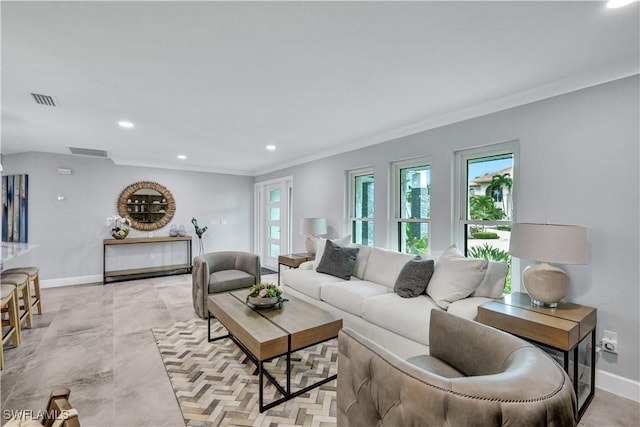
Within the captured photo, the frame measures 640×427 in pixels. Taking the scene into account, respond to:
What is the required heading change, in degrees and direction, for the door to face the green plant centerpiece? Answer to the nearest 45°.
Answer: approximately 45° to its left

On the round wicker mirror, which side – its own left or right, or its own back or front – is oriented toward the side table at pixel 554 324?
front

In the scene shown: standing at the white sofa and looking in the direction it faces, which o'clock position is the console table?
The console table is roughly at 2 o'clock from the white sofa.

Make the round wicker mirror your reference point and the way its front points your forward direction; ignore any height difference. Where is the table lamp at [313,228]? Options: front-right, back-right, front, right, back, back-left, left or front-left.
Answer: front-left

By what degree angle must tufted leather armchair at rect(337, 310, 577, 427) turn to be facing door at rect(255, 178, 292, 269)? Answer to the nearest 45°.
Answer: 0° — it already faces it

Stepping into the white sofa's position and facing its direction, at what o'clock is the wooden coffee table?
The wooden coffee table is roughly at 12 o'clock from the white sofa.

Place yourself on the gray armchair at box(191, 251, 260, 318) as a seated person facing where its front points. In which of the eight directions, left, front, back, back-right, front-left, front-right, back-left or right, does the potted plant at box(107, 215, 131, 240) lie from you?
back

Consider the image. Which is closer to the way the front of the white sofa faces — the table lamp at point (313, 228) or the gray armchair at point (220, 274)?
the gray armchair

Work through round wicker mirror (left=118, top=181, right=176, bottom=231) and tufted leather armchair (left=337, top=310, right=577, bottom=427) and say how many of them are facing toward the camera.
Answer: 1

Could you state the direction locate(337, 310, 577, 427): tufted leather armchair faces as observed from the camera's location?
facing away from the viewer and to the left of the viewer

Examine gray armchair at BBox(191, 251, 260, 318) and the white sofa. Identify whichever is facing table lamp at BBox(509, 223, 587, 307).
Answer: the gray armchair

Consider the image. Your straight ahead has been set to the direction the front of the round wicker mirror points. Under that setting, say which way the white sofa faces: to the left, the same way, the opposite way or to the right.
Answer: to the right

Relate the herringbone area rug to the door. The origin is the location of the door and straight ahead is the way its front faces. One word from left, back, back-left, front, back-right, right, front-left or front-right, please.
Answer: front-left
